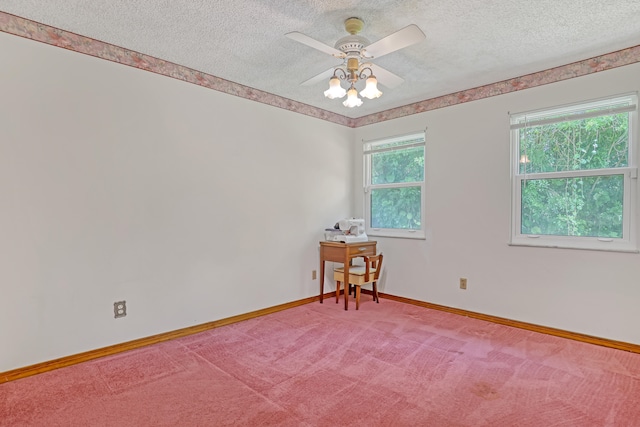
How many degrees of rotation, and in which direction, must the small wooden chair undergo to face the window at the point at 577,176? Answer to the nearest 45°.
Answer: approximately 135° to its right

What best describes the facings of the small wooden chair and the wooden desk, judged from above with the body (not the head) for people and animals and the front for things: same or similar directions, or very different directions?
very different directions

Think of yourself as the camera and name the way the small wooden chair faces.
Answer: facing away from the viewer and to the left of the viewer

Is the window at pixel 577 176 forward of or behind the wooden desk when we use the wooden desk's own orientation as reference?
forward
